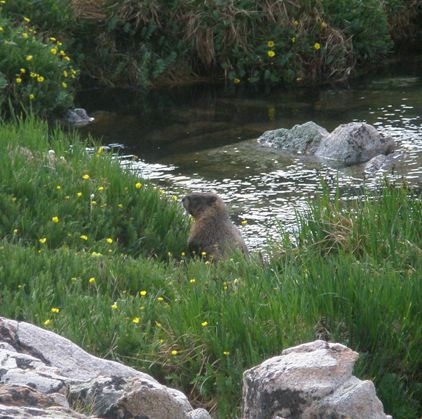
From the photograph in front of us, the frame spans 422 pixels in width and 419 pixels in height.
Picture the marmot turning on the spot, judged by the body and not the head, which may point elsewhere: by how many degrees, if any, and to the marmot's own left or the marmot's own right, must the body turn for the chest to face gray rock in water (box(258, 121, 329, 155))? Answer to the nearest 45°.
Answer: approximately 90° to the marmot's own right

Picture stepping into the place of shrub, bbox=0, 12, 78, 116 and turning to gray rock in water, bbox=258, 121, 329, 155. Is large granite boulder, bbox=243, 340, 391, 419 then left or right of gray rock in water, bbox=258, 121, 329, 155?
right

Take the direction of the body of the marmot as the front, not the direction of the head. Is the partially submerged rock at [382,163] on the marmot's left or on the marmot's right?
on the marmot's right

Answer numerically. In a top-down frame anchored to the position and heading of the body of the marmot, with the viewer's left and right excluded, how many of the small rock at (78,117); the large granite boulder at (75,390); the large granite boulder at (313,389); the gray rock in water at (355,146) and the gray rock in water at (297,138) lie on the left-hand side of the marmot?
2
